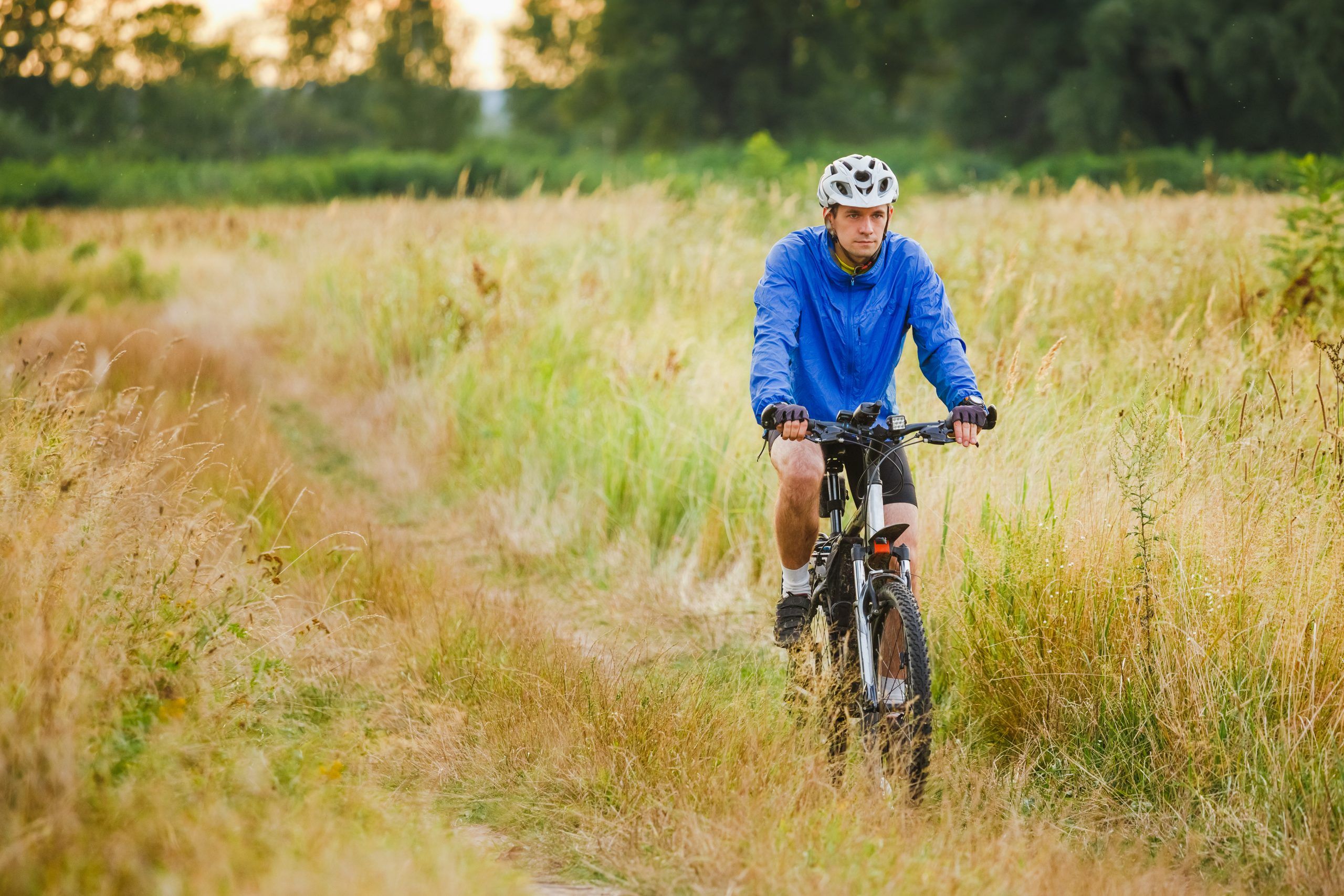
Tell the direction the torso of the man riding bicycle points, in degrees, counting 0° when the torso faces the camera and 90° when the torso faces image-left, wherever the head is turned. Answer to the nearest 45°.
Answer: approximately 0°
